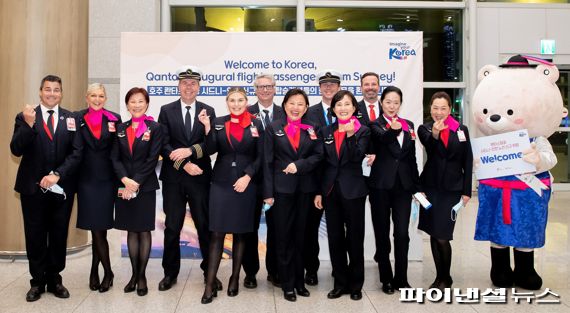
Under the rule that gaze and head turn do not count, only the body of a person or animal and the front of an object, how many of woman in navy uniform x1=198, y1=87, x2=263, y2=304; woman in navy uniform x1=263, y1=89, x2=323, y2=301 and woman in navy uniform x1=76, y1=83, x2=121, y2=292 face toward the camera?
3

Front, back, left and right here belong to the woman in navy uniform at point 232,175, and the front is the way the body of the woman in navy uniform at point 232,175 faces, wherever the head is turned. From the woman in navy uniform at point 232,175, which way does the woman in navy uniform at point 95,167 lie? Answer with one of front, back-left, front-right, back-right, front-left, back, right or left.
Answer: right

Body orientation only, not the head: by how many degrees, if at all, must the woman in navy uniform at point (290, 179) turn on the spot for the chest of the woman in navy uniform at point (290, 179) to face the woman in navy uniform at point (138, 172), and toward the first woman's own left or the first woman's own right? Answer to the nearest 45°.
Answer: approximately 90° to the first woman's own right

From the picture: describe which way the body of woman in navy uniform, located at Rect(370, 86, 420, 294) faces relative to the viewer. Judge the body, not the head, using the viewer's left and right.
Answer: facing the viewer

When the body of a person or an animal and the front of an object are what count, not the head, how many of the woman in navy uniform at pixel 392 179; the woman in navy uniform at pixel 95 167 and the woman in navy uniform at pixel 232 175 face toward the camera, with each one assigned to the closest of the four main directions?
3

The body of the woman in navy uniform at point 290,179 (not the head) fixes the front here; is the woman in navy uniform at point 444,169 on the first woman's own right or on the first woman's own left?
on the first woman's own left

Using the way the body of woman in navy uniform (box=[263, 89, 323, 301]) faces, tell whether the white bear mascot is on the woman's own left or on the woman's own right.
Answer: on the woman's own left

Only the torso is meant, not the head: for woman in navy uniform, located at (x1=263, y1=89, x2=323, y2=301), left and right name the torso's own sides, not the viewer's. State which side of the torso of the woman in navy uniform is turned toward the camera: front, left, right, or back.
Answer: front

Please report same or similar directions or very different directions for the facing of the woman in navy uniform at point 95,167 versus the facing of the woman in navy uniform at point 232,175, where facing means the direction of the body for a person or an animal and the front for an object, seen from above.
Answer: same or similar directions

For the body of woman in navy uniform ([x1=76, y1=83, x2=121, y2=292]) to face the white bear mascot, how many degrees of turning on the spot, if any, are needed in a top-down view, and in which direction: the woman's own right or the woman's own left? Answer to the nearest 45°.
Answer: approximately 90° to the woman's own left

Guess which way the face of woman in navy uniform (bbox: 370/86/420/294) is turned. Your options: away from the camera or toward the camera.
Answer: toward the camera

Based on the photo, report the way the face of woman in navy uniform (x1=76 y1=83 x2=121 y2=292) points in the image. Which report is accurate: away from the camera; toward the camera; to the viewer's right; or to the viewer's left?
toward the camera

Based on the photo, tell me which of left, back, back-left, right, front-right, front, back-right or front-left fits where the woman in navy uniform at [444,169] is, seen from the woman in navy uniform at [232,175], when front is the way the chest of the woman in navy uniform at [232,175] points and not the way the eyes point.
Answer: left

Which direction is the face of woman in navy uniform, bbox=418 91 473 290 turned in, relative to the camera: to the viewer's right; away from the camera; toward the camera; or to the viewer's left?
toward the camera
